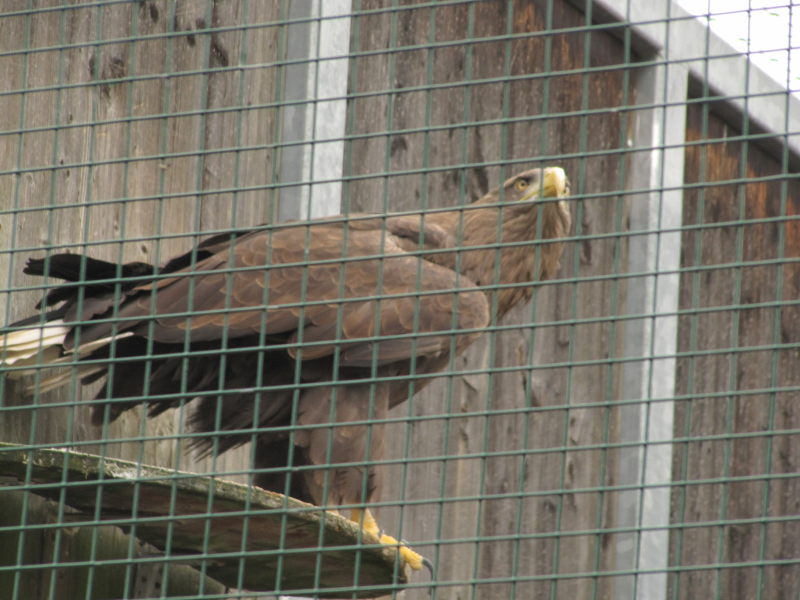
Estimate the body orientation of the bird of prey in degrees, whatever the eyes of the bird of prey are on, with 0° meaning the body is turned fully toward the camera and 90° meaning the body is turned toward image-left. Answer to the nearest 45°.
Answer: approximately 270°
